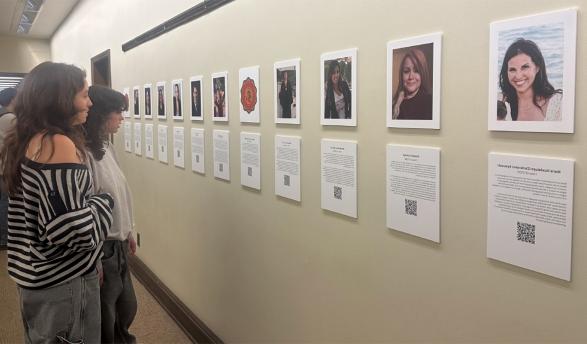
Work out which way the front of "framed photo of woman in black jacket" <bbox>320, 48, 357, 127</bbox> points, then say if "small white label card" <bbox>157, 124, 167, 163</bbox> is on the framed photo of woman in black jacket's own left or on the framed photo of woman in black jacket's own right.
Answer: on the framed photo of woman in black jacket's own right

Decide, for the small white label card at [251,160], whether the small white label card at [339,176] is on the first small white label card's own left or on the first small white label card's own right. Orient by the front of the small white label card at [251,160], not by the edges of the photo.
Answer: on the first small white label card's own left

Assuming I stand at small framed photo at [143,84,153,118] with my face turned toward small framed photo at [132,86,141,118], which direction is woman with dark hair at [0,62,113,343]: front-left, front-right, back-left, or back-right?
back-left

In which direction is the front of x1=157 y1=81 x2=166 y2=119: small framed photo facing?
to the viewer's left

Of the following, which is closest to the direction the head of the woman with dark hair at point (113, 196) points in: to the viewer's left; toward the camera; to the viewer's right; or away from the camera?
to the viewer's right

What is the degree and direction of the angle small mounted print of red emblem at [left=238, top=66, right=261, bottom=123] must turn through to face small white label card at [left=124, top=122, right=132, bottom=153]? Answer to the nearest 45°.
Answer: approximately 90° to its right

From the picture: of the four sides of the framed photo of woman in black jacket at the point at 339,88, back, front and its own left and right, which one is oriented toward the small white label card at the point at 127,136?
right

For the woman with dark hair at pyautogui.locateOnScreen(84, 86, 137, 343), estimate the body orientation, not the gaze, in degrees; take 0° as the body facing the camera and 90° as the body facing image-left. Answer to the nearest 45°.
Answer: approximately 270°
